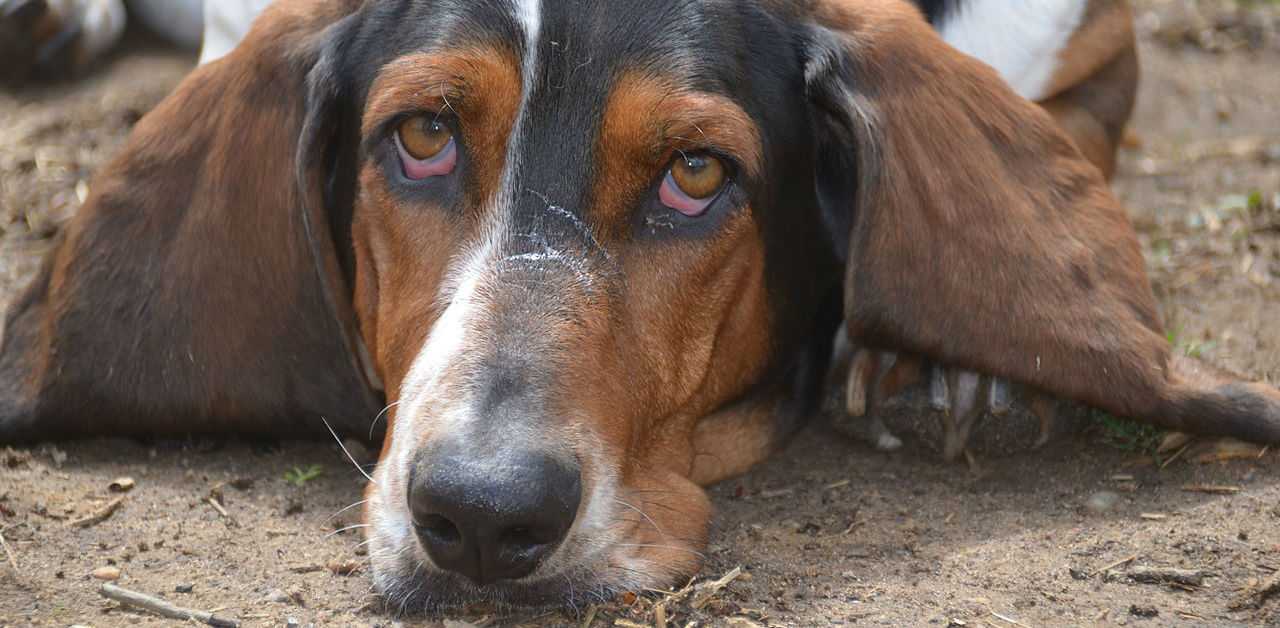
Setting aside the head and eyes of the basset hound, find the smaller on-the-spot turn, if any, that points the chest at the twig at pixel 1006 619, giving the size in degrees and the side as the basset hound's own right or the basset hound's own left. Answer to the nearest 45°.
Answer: approximately 45° to the basset hound's own left

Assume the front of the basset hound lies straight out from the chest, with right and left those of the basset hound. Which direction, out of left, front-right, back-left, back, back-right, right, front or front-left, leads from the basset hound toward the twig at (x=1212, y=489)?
left

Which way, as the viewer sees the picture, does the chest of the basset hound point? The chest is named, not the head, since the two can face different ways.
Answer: toward the camera

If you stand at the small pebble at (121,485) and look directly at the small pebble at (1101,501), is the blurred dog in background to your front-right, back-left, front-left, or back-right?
back-left

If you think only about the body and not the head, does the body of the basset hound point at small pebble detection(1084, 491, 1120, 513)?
no

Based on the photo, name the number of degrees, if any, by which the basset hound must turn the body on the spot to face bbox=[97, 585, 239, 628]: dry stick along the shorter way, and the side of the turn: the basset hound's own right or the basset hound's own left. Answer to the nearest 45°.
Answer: approximately 45° to the basset hound's own right

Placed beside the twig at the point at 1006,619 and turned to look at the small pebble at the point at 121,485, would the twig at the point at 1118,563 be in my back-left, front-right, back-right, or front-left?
back-right

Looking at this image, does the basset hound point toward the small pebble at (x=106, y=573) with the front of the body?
no

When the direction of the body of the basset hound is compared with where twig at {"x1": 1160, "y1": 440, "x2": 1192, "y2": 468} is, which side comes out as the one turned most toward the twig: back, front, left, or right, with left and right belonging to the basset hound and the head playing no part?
left

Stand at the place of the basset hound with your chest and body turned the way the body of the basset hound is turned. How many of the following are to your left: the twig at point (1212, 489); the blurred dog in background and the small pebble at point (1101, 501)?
2

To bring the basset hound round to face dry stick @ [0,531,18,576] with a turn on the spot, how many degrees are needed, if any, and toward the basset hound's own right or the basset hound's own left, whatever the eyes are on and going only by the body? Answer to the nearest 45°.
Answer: approximately 45° to the basset hound's own right

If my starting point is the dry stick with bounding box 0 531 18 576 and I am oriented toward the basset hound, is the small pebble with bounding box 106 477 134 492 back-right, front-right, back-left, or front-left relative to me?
front-left

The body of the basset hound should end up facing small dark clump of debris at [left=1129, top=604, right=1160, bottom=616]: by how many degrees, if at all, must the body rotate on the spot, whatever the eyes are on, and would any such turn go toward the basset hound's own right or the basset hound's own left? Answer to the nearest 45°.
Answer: approximately 45° to the basset hound's own left

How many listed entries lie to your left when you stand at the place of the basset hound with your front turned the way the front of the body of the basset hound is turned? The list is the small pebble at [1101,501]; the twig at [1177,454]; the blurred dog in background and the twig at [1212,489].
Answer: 3

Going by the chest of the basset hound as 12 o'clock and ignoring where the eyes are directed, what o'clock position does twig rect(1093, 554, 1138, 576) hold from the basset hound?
The twig is roughly at 10 o'clock from the basset hound.

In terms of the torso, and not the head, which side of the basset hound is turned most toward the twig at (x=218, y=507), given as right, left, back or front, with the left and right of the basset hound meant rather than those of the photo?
right

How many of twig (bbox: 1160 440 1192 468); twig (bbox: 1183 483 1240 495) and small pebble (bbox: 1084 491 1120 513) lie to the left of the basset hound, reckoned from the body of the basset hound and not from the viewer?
3
